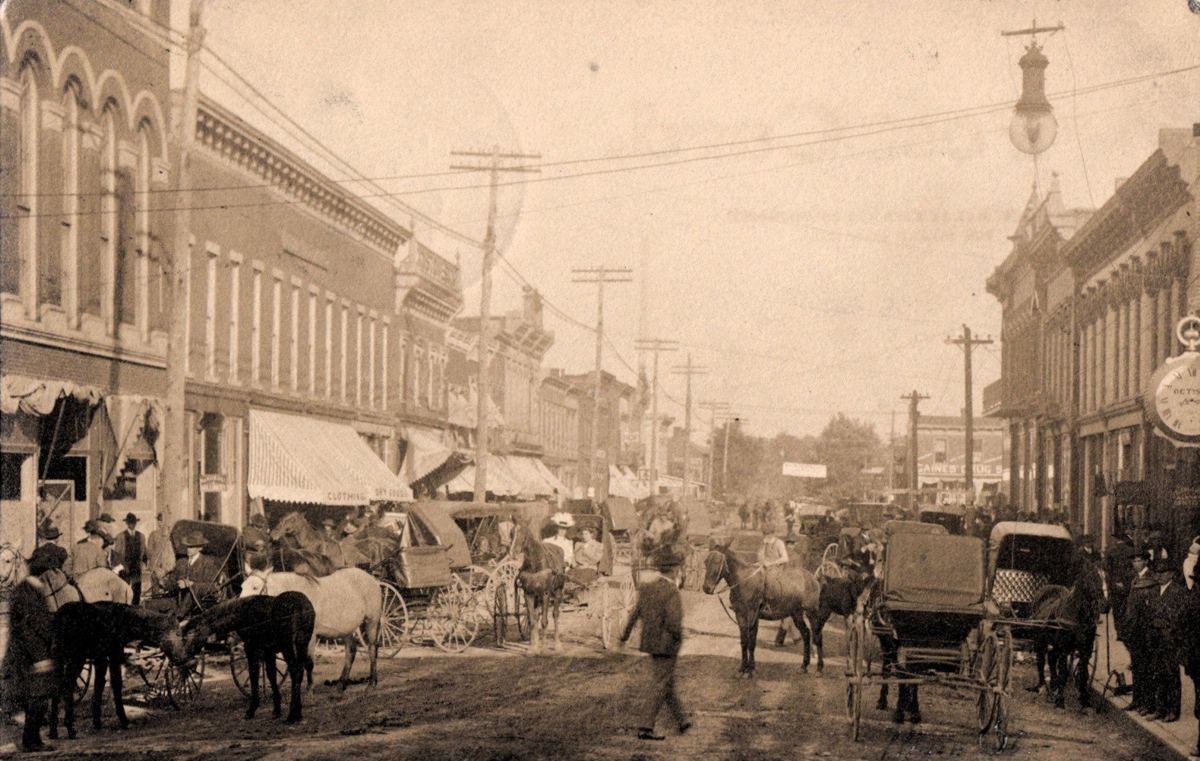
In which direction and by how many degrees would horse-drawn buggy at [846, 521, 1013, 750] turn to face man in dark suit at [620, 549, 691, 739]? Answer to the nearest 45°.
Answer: approximately 135° to its left

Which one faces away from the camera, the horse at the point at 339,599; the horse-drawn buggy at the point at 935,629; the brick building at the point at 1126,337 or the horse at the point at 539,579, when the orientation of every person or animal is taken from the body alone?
the horse-drawn buggy

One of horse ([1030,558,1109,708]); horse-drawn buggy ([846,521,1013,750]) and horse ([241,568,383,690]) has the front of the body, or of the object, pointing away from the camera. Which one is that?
the horse-drawn buggy

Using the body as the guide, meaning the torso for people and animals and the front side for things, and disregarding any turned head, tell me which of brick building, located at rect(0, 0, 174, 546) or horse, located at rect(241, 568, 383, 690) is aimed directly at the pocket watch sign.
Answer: the brick building

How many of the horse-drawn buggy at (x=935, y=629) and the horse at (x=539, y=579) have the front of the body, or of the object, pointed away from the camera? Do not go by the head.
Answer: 1

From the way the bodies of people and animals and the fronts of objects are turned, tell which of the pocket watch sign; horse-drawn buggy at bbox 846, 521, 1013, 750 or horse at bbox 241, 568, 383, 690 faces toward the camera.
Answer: the pocket watch sign

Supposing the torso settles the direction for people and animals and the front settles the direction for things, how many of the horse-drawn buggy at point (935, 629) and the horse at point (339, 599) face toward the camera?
0

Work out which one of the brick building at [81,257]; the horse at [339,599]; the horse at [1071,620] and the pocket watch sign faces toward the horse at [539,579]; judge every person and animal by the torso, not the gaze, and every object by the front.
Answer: the brick building

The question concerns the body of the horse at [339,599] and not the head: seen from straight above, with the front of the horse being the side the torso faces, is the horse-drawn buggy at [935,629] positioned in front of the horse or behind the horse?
behind

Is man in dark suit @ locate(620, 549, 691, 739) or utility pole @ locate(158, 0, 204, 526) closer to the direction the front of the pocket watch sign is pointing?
the man in dark suit

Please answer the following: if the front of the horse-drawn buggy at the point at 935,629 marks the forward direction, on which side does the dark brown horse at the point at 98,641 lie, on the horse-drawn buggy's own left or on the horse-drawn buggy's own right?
on the horse-drawn buggy's own left

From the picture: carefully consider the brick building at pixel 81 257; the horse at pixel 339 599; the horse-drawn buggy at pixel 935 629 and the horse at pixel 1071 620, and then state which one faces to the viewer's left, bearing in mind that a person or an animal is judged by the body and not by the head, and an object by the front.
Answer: the horse at pixel 339 599
